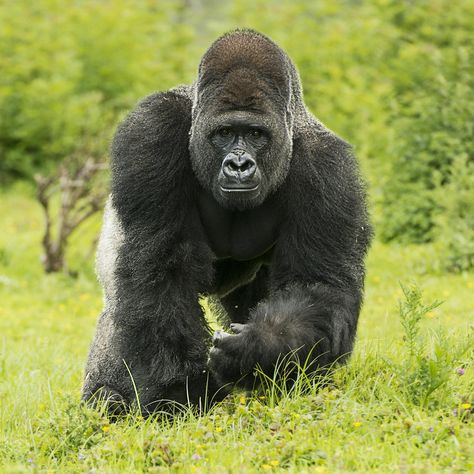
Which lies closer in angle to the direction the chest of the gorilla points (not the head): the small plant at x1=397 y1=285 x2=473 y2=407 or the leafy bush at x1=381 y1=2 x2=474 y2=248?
the small plant

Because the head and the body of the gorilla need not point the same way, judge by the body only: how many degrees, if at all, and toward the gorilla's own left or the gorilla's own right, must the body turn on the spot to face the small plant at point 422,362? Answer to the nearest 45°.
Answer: approximately 45° to the gorilla's own left

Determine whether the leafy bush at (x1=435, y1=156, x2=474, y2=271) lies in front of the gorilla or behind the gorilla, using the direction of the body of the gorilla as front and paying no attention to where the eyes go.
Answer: behind

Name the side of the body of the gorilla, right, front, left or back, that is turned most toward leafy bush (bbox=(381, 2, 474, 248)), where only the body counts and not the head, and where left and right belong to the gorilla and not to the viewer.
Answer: back

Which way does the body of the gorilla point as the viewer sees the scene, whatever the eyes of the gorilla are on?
toward the camera

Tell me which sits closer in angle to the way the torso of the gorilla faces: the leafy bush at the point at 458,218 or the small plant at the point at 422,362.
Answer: the small plant
